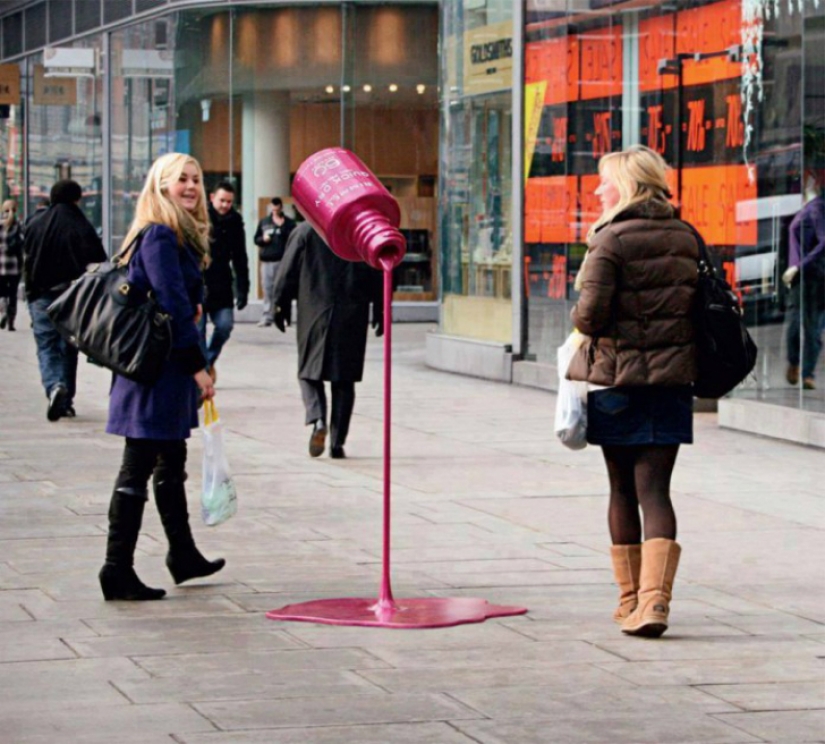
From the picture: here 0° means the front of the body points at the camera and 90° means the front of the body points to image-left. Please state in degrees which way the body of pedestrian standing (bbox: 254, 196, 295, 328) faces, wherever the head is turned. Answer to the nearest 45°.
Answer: approximately 0°

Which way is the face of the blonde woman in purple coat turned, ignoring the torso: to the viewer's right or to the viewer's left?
to the viewer's right

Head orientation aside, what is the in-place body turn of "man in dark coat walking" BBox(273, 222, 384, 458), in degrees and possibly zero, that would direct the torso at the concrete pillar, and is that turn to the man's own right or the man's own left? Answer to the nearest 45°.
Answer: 0° — they already face it

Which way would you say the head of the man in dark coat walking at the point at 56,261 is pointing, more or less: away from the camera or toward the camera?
away from the camera

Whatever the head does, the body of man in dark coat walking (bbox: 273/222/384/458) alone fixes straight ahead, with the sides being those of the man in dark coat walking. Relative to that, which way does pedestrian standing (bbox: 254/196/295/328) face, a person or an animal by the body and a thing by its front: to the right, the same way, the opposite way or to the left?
the opposite way

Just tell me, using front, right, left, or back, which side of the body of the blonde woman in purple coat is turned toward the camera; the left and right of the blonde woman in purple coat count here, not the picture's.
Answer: right

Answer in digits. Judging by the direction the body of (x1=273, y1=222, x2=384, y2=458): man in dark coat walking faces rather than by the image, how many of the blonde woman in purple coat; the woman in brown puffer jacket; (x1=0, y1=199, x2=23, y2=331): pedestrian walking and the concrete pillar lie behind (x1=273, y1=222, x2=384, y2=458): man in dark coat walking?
2

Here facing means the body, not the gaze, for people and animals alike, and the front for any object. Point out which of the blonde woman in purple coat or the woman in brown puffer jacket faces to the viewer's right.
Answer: the blonde woman in purple coat

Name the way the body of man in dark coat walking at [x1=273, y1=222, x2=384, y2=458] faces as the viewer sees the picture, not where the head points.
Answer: away from the camera

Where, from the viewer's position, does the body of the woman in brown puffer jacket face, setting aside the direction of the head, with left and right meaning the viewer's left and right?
facing away from the viewer and to the left of the viewer

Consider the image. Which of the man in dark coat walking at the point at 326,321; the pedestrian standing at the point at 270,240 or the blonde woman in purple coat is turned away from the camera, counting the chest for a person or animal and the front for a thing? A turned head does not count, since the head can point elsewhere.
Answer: the man in dark coat walking
